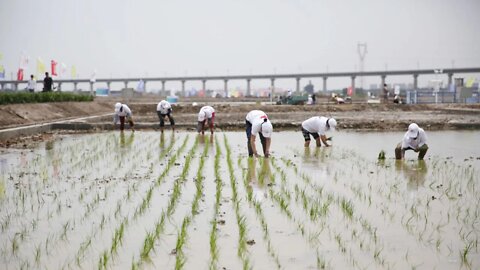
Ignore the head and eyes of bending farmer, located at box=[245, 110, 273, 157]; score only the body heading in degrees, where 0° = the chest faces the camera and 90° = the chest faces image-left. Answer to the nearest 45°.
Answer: approximately 315°

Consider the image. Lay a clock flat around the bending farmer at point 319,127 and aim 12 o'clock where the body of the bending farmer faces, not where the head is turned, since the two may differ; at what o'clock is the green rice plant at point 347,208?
The green rice plant is roughly at 3 o'clock from the bending farmer.

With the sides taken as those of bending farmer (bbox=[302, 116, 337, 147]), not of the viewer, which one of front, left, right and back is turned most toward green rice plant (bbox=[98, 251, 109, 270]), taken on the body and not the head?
right

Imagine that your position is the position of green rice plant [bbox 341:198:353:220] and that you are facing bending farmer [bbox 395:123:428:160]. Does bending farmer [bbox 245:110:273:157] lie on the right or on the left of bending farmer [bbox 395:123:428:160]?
left

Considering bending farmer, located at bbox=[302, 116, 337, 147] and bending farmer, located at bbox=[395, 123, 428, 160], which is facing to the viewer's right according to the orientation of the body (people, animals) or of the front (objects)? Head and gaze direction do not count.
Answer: bending farmer, located at bbox=[302, 116, 337, 147]

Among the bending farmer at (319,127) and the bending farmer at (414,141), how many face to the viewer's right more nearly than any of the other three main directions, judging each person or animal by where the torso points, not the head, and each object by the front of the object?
1

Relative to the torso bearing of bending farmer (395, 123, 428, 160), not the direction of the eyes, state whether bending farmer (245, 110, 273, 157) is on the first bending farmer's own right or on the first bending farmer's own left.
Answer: on the first bending farmer's own right

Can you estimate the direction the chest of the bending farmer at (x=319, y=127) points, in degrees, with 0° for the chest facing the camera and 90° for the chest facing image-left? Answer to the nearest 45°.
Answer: approximately 270°
